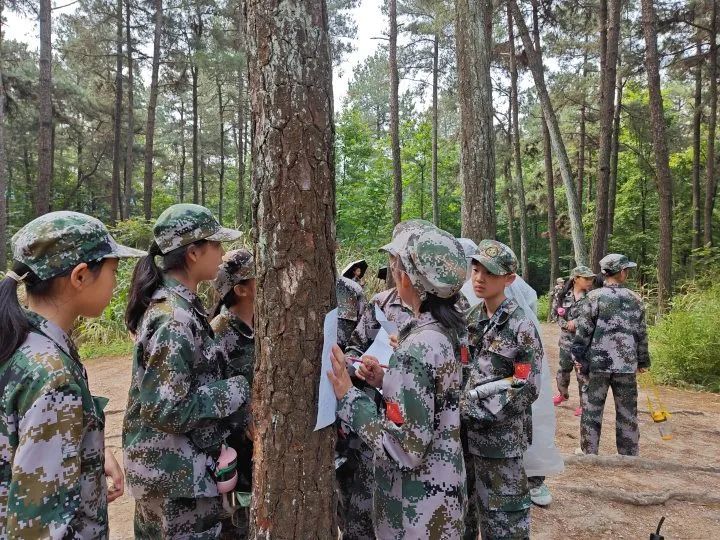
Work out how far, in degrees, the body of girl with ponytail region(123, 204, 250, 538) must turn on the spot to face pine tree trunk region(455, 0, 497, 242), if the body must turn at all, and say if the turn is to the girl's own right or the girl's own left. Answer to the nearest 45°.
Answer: approximately 45° to the girl's own left

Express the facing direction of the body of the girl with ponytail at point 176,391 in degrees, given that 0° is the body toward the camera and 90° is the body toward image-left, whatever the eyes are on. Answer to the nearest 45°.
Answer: approximately 270°

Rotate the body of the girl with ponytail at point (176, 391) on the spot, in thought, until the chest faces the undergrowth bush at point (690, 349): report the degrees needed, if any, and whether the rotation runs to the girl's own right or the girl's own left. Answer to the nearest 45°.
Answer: approximately 45° to the girl's own left

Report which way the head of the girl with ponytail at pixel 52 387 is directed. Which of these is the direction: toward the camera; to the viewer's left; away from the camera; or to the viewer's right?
to the viewer's right

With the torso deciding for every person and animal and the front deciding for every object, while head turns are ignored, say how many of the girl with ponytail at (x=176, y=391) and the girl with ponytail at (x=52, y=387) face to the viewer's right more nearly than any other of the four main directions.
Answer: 2

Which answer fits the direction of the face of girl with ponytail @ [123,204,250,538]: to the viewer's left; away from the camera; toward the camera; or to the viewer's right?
to the viewer's right

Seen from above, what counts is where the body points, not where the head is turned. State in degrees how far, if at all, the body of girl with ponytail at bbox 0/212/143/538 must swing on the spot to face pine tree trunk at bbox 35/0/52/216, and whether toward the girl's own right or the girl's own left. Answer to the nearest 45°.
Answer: approximately 90° to the girl's own left

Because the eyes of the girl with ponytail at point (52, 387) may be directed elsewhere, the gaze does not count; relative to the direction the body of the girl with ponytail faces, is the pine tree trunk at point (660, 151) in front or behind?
in front

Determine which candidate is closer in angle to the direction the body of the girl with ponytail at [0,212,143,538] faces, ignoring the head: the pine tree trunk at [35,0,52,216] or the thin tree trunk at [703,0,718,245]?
the thin tree trunk
